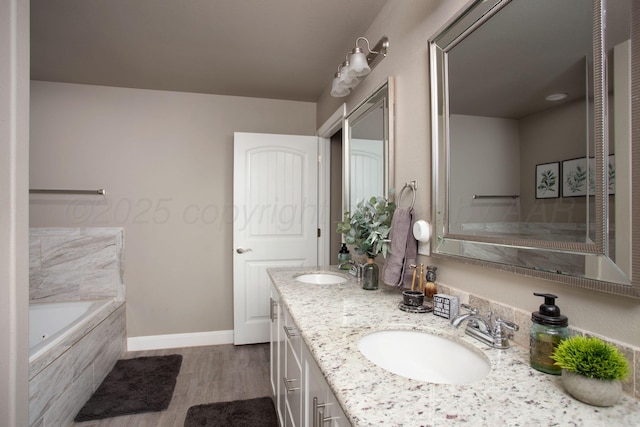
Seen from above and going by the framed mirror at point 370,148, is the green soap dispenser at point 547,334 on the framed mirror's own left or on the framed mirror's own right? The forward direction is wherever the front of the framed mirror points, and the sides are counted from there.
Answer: on the framed mirror's own left

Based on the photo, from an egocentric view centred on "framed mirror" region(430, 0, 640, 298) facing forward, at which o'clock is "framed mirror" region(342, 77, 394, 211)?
"framed mirror" region(342, 77, 394, 211) is roughly at 3 o'clock from "framed mirror" region(430, 0, 640, 298).

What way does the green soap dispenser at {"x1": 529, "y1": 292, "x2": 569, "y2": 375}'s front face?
to the viewer's left

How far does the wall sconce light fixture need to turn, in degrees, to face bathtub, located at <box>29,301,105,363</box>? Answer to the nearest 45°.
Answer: approximately 45° to its right

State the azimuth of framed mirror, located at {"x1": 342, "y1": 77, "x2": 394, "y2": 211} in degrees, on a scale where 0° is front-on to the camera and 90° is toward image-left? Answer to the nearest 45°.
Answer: approximately 45°

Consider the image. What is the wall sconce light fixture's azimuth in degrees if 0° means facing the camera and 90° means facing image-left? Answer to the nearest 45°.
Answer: approximately 45°

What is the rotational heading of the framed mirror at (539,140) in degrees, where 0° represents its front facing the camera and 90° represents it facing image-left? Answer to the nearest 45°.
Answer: approximately 45°

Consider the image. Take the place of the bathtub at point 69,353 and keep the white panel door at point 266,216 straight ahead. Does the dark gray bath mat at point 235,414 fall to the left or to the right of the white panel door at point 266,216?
right

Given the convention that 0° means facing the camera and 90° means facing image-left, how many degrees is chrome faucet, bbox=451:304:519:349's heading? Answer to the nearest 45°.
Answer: approximately 45°
